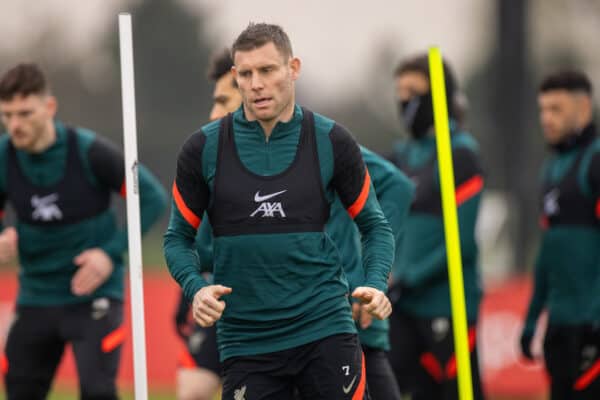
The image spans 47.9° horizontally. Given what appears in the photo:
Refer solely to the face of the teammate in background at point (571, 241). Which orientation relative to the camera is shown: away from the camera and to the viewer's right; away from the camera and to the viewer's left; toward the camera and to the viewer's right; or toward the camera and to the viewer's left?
toward the camera and to the viewer's left

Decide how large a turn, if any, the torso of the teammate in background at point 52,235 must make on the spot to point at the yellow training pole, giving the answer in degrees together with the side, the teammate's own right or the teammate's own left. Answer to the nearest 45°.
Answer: approximately 90° to the teammate's own left

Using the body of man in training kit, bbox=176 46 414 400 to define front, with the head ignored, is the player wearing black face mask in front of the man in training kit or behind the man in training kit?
behind

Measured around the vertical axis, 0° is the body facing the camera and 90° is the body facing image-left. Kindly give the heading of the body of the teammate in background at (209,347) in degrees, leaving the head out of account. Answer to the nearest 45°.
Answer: approximately 45°

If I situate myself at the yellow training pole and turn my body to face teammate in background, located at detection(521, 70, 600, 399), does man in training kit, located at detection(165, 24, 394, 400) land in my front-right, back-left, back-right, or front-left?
back-left

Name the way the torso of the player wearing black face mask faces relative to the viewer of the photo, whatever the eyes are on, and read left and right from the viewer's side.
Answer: facing the viewer and to the left of the viewer

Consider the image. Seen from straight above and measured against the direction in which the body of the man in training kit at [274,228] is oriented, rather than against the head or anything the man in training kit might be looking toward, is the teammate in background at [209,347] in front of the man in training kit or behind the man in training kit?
behind

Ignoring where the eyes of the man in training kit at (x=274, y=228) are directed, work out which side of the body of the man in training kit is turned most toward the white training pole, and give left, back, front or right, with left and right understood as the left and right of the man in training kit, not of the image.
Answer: right

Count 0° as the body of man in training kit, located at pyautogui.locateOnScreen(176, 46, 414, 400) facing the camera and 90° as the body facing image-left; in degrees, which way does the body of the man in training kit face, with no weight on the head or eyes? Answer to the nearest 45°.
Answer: approximately 45°

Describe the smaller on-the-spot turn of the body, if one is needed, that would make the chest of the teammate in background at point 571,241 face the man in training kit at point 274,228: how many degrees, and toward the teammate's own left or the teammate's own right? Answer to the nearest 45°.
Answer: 0° — they already face them
